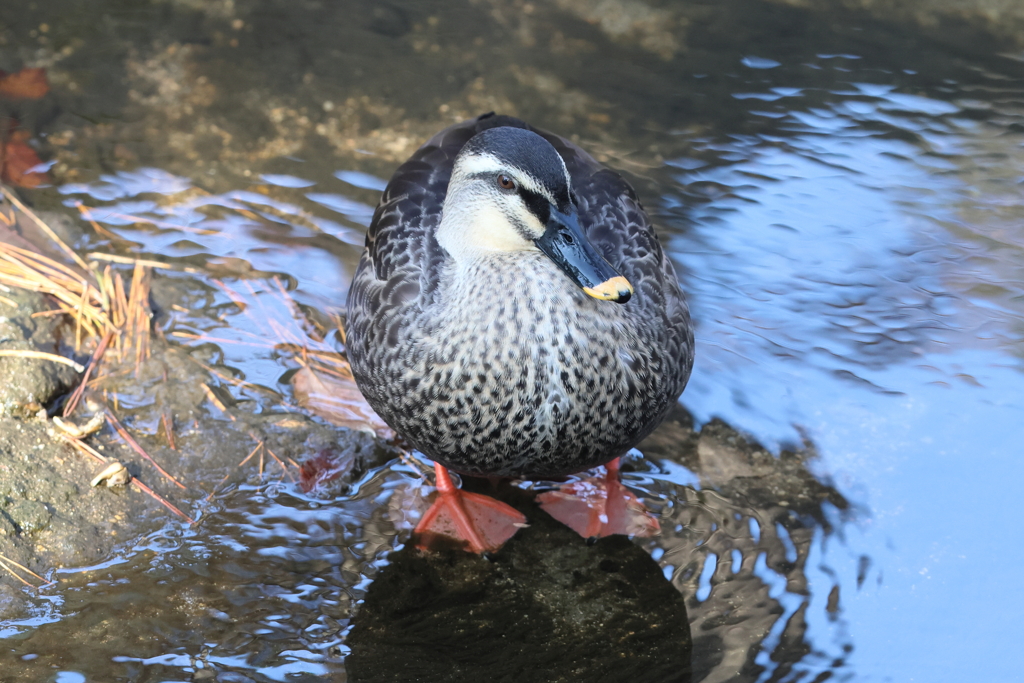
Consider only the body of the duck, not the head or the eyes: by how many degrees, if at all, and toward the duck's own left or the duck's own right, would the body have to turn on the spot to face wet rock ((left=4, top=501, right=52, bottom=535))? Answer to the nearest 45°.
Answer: approximately 90° to the duck's own right

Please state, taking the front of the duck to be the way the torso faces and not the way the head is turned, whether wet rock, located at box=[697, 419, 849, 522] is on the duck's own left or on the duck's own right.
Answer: on the duck's own left

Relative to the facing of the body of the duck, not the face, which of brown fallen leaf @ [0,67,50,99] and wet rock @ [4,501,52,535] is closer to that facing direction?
the wet rock

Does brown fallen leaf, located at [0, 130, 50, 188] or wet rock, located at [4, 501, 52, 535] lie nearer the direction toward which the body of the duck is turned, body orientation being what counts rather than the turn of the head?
the wet rock

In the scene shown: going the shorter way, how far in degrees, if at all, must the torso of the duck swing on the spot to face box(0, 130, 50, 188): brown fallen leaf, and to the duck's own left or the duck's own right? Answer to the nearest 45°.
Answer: approximately 135° to the duck's own right

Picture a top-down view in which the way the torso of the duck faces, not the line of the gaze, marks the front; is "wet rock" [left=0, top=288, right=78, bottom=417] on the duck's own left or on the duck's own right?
on the duck's own right

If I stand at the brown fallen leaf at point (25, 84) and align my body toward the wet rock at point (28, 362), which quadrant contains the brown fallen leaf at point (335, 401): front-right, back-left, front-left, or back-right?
front-left

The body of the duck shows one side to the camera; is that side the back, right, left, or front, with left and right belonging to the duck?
front
